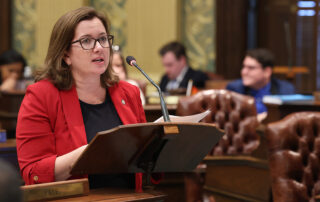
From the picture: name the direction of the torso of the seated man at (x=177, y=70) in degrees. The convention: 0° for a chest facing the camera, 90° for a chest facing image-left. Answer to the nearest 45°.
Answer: approximately 45°

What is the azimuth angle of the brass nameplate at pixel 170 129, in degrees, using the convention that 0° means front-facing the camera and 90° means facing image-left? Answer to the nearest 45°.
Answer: approximately 0°

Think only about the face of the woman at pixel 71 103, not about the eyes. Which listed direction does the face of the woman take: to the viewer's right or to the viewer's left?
to the viewer's right

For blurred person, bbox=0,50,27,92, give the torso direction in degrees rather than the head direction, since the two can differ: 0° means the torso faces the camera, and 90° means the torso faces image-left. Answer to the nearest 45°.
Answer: approximately 315°

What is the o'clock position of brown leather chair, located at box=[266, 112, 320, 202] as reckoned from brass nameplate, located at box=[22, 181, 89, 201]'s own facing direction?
The brown leather chair is roughly at 8 o'clock from the brass nameplate.

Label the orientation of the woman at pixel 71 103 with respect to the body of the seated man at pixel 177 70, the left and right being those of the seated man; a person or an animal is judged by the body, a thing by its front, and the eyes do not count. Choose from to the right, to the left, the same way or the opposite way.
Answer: to the left

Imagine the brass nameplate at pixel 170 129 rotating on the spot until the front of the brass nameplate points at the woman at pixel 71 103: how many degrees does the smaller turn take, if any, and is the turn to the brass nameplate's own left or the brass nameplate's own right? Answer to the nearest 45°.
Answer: approximately 135° to the brass nameplate's own right
